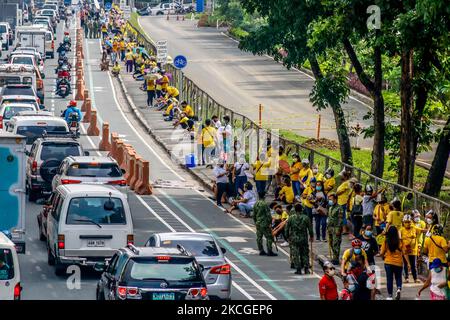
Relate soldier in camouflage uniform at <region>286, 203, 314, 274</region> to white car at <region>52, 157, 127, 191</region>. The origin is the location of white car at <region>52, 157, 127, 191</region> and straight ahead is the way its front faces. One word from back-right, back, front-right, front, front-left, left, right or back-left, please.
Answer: back-right

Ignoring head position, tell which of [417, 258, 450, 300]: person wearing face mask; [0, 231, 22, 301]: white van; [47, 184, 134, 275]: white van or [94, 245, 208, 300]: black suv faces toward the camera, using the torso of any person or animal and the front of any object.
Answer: the person wearing face mask

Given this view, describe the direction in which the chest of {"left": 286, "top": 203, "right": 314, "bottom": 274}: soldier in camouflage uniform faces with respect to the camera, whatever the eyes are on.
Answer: away from the camera

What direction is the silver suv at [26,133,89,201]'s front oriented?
away from the camera

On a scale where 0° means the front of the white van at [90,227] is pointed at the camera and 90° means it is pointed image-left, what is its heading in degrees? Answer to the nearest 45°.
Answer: approximately 180°

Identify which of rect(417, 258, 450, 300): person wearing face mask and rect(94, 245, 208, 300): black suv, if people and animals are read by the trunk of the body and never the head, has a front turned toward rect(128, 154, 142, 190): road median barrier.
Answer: the black suv

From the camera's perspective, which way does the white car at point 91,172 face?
away from the camera

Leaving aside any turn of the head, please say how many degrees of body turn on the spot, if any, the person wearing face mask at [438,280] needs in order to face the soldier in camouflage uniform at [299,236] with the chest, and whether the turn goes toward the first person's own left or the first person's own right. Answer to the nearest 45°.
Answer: approximately 135° to the first person's own right

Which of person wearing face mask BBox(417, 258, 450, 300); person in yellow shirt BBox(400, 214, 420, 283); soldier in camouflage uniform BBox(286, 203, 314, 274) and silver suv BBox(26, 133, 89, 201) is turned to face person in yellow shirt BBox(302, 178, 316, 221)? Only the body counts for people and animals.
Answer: the soldier in camouflage uniform

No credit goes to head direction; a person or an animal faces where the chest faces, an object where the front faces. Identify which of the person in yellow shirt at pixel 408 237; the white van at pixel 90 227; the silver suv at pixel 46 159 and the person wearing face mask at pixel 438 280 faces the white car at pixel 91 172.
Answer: the white van

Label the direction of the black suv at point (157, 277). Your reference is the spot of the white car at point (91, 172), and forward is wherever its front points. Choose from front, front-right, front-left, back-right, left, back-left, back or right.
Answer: back

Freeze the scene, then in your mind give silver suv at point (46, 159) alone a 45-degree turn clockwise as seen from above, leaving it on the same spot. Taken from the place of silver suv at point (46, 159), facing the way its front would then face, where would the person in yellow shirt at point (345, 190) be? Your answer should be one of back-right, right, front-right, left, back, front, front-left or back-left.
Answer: right

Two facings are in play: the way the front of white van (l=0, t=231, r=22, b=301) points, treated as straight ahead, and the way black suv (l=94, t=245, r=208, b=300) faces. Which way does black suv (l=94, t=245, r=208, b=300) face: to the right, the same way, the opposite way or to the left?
the same way
